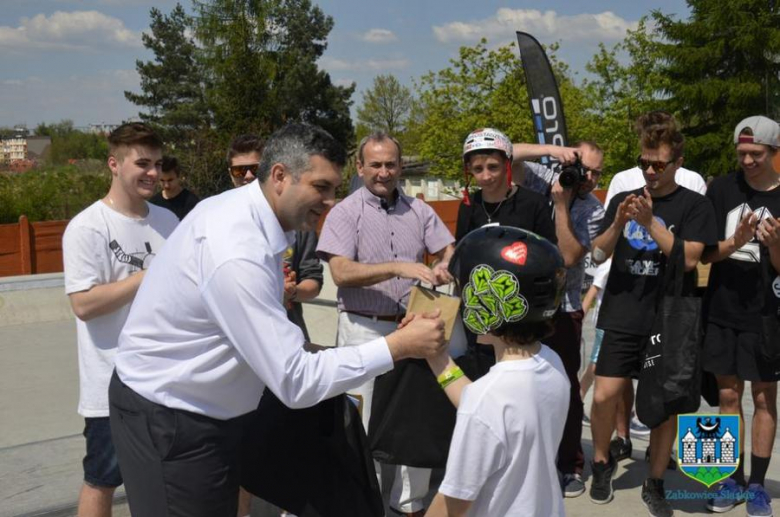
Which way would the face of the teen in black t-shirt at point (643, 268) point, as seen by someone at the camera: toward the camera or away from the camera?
toward the camera

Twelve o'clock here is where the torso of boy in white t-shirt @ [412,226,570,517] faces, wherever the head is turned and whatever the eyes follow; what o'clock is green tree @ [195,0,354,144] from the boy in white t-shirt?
The green tree is roughly at 1 o'clock from the boy in white t-shirt.

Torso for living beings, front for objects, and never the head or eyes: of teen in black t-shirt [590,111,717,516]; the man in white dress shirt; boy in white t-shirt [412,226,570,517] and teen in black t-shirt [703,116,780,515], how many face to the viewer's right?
1

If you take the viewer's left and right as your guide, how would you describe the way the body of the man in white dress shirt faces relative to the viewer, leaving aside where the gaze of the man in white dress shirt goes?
facing to the right of the viewer

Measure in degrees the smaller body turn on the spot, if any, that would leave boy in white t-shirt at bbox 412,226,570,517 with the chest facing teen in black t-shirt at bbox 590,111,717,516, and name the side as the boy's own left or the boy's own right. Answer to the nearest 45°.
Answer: approximately 45° to the boy's own right

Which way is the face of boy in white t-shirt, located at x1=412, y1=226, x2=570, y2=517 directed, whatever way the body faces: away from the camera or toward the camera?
away from the camera

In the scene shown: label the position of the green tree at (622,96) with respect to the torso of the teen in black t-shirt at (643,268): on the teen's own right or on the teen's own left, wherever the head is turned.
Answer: on the teen's own right

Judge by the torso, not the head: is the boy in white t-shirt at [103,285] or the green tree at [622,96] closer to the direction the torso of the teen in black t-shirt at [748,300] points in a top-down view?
the boy in white t-shirt

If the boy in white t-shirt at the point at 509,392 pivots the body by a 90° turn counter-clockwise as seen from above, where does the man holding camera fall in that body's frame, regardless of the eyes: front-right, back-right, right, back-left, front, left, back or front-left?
back-right

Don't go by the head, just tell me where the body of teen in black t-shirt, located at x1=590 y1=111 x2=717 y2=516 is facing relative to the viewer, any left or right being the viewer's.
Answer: facing the viewer and to the left of the viewer

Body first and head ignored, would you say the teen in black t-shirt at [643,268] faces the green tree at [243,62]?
no

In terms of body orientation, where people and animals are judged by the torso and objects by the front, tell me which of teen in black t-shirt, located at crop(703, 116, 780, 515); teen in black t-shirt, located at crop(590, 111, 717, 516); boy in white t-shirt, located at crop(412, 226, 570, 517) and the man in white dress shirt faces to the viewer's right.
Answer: the man in white dress shirt

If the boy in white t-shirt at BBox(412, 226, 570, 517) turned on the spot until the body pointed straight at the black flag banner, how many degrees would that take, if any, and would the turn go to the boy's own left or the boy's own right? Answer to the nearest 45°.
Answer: approximately 45° to the boy's own right

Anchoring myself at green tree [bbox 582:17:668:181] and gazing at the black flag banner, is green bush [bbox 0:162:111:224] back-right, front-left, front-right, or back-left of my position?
front-right

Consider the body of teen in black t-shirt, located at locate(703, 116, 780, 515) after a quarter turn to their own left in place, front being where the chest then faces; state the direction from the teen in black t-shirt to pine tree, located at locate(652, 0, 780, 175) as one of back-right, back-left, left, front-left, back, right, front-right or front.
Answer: back-left

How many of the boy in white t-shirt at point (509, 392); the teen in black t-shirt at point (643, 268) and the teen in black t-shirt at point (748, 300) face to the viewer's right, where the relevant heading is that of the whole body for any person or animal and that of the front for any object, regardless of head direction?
0

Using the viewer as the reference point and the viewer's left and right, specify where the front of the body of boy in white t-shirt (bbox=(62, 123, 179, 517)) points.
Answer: facing the viewer and to the right of the viewer

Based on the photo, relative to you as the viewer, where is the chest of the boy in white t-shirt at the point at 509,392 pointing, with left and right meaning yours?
facing away from the viewer and to the left of the viewer
